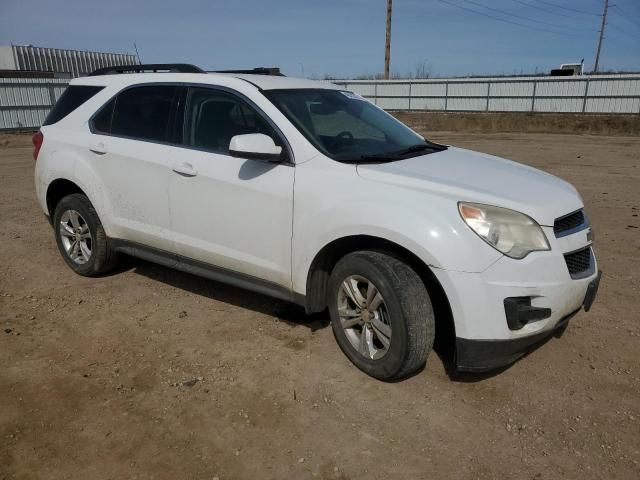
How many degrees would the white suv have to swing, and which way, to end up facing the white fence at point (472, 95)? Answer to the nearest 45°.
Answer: approximately 135° to its left

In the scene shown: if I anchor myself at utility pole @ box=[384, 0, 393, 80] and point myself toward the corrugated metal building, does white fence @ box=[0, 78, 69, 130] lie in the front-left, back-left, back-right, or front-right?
front-left

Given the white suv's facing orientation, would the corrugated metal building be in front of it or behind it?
behind

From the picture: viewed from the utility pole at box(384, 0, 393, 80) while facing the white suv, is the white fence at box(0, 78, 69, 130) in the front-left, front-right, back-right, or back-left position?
front-right

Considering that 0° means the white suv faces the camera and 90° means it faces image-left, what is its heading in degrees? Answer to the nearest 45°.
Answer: approximately 315°

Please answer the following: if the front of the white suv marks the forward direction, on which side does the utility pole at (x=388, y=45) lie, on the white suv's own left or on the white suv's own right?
on the white suv's own left
